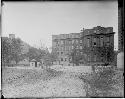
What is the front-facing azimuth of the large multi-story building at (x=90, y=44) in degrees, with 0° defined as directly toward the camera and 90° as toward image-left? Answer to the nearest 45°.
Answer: approximately 45°

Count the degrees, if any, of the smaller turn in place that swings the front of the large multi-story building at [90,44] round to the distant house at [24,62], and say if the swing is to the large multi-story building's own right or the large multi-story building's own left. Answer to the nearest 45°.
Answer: approximately 45° to the large multi-story building's own right

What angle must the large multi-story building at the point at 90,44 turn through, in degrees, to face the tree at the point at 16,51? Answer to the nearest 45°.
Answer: approximately 45° to its right

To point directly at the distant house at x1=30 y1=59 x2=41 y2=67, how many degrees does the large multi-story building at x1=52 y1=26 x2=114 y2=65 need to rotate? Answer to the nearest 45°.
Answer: approximately 45° to its right
